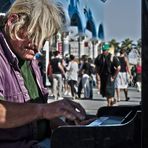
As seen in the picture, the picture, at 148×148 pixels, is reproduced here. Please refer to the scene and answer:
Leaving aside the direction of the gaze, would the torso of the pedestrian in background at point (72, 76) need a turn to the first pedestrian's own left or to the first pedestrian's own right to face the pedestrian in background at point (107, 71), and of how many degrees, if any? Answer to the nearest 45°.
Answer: approximately 135° to the first pedestrian's own left

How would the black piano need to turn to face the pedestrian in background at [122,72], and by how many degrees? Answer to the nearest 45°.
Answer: approximately 90° to its right

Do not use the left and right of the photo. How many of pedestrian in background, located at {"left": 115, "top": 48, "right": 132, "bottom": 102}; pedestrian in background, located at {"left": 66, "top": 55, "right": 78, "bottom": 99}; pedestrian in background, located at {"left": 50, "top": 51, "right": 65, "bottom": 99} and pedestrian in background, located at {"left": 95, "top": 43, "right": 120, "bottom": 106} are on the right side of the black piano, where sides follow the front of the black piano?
4

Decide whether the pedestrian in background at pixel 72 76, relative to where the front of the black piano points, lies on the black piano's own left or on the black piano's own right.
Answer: on the black piano's own right

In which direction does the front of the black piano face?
to the viewer's left

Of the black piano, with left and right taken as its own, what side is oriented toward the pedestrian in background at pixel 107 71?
right

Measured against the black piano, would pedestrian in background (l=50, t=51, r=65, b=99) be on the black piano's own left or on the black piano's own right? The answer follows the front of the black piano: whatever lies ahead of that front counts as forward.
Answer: on the black piano's own right
